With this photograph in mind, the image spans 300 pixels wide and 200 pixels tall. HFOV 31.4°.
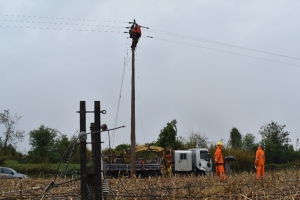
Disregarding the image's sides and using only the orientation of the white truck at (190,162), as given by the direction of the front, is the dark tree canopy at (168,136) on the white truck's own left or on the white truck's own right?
on the white truck's own left

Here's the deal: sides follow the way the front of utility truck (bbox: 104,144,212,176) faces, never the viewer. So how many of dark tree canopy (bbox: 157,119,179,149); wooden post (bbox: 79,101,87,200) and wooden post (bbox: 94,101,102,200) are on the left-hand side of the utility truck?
1

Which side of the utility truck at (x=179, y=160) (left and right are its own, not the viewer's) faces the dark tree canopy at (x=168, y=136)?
left

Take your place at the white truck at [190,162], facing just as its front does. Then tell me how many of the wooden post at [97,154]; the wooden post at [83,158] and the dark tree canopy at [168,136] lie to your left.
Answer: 1

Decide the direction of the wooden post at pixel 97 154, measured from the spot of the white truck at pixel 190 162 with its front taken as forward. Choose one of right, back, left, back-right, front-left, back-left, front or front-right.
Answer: right

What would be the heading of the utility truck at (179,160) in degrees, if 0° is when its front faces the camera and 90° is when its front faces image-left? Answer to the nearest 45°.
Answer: approximately 270°
